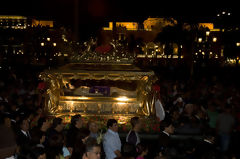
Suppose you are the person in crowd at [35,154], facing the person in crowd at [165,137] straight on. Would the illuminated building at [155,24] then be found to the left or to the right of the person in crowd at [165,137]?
left

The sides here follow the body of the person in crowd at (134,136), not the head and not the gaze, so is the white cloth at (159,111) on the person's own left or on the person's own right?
on the person's own left

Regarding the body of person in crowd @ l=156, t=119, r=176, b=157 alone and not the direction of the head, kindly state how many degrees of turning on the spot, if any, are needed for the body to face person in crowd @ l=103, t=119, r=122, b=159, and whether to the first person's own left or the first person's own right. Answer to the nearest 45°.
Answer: approximately 135° to the first person's own right

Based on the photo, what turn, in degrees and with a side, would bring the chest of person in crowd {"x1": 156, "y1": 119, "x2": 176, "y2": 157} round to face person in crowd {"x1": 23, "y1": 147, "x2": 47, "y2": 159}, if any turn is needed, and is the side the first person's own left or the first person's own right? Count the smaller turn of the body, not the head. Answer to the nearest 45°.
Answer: approximately 135° to the first person's own right
